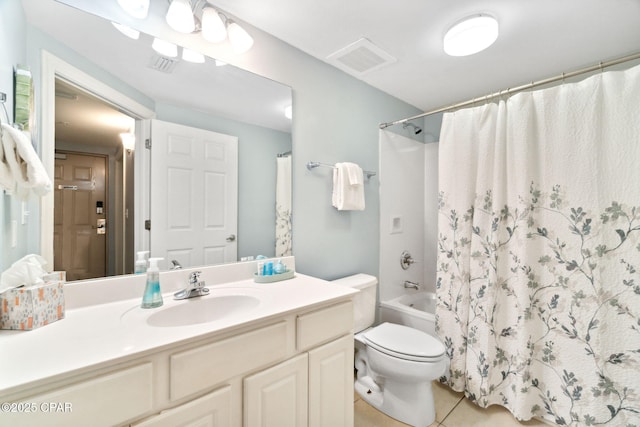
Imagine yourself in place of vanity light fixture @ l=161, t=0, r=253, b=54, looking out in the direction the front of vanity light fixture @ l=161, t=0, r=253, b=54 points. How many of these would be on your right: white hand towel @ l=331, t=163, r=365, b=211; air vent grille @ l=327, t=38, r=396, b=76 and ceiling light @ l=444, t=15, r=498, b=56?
0

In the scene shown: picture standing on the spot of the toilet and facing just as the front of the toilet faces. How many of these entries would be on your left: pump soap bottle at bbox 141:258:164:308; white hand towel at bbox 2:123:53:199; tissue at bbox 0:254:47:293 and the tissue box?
0

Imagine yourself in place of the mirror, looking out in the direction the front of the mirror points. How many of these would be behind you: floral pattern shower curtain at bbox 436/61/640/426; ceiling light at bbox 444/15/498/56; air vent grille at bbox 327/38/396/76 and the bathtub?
0

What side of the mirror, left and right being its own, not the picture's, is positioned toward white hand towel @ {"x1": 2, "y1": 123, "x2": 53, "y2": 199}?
right

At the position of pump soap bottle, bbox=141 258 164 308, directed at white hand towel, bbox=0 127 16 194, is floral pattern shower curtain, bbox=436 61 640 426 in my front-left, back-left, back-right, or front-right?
back-left

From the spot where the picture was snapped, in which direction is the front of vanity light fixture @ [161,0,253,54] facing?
facing the viewer and to the right of the viewer

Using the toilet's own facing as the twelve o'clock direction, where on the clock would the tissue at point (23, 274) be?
The tissue is roughly at 3 o'clock from the toilet.

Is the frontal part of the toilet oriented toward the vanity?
no

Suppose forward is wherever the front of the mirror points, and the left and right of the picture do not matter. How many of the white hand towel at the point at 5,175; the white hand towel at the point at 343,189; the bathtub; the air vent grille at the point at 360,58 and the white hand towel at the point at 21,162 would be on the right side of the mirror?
2

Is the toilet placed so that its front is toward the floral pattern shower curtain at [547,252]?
no

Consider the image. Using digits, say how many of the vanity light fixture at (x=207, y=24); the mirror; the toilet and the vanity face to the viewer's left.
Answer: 0

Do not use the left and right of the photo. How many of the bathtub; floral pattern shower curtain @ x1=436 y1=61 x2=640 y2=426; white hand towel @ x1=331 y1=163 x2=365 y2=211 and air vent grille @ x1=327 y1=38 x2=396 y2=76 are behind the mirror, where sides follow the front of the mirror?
0

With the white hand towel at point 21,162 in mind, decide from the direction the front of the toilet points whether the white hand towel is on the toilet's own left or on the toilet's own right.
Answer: on the toilet's own right

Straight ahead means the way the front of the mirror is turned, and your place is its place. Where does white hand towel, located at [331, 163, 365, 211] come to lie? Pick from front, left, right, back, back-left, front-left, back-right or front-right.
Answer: front-left

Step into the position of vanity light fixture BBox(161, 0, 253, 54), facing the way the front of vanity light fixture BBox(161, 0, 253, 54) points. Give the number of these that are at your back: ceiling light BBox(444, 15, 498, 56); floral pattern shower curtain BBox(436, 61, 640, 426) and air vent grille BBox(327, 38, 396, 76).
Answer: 0
